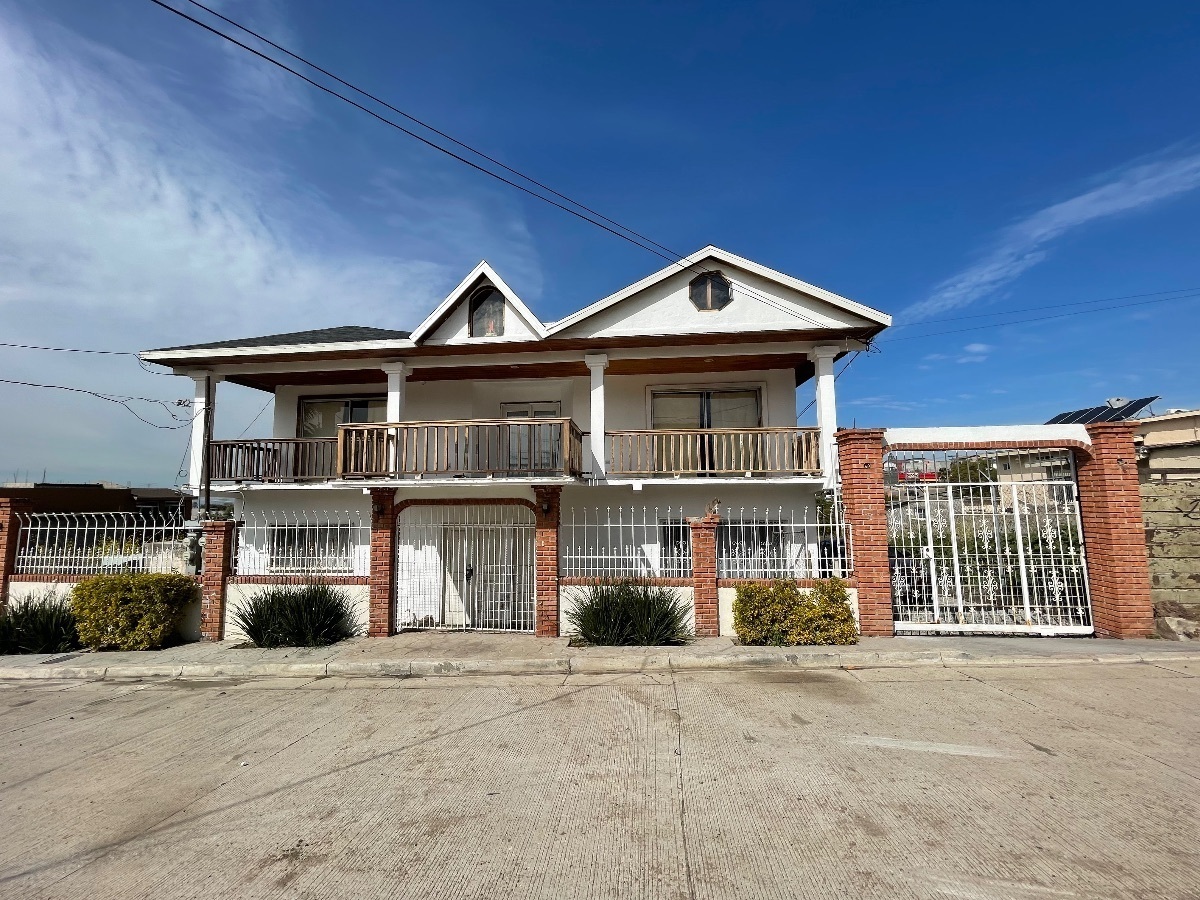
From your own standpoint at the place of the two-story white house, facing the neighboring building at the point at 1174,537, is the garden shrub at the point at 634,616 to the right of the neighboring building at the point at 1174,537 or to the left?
right

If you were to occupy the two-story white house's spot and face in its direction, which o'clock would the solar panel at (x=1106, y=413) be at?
The solar panel is roughly at 9 o'clock from the two-story white house.

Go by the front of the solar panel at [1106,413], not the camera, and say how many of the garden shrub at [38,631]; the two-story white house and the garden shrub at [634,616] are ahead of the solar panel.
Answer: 3

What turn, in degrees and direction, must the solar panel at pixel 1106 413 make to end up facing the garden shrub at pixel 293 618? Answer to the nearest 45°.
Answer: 0° — it already faces it

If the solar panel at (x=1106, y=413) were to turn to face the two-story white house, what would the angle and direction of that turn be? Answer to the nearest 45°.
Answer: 0° — it already faces it

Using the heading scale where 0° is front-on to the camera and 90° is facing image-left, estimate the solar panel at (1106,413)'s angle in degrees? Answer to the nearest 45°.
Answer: approximately 45°

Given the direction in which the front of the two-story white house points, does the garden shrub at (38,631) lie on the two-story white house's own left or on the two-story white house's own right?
on the two-story white house's own right

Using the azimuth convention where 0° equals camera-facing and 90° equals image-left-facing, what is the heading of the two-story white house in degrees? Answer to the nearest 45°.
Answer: approximately 0°
